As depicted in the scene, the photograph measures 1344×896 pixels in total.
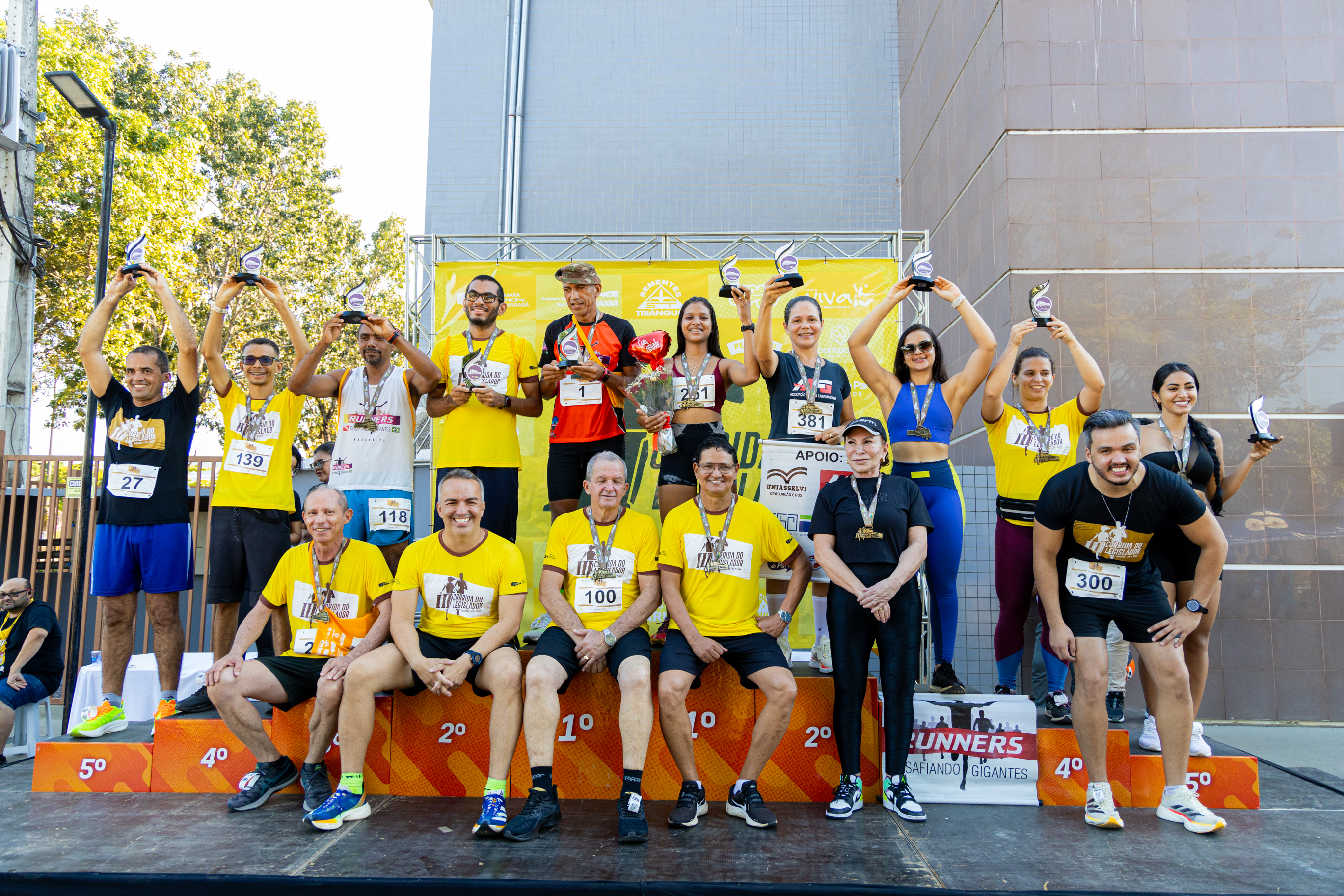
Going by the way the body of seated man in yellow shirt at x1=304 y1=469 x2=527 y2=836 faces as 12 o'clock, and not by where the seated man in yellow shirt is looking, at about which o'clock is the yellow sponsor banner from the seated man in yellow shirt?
The yellow sponsor banner is roughly at 7 o'clock from the seated man in yellow shirt.

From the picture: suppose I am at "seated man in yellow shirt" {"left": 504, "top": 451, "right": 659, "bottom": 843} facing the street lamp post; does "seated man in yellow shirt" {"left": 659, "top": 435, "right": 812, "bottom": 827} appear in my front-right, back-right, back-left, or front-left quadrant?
back-right

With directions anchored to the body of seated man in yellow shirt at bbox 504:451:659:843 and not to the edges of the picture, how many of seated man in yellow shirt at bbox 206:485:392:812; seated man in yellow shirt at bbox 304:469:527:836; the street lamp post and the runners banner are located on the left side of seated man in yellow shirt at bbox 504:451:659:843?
1

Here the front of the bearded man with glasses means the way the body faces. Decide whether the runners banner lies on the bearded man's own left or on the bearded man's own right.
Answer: on the bearded man's own left

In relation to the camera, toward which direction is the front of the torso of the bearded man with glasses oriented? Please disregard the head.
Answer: toward the camera

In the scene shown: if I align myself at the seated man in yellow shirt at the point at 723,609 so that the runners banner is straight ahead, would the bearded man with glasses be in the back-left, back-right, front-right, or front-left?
back-left

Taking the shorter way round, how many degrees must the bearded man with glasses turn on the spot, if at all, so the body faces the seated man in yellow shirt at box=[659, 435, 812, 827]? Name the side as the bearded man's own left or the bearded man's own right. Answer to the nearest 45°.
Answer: approximately 45° to the bearded man's own left

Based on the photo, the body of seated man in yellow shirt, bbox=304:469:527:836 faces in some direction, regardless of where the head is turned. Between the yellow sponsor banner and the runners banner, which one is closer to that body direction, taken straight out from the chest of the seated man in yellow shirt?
the runners banner

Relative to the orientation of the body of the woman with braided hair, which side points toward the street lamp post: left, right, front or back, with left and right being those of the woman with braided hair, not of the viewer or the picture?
right

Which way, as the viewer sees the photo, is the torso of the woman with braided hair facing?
toward the camera

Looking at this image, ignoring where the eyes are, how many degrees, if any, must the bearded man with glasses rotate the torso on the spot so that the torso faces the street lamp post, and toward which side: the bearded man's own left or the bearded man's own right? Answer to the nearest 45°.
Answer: approximately 135° to the bearded man's own right

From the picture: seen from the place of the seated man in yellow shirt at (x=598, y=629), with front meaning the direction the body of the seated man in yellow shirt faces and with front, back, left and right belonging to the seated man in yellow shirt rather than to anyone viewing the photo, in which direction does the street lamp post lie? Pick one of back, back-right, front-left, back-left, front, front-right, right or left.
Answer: back-right

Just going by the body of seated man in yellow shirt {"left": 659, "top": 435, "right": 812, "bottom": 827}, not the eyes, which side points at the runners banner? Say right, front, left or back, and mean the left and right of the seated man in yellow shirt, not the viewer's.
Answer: left

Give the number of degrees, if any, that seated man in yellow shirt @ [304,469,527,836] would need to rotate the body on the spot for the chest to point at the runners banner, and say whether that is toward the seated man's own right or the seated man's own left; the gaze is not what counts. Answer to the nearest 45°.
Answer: approximately 90° to the seated man's own left
